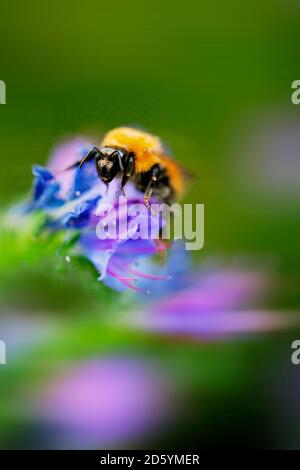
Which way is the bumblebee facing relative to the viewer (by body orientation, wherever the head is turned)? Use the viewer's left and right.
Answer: facing the viewer and to the left of the viewer
